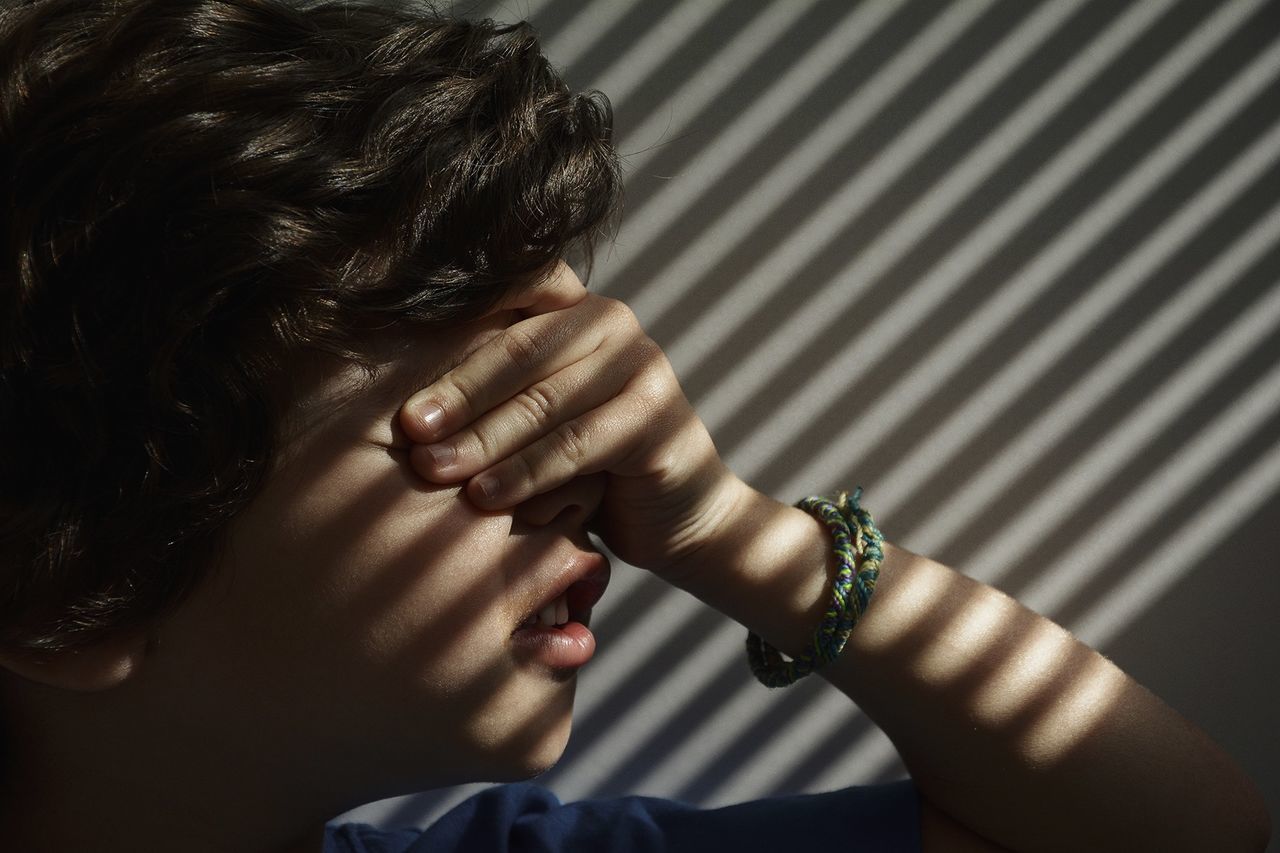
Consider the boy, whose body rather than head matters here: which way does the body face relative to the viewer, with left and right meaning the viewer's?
facing to the right of the viewer

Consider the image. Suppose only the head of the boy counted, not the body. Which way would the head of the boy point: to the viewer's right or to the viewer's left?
to the viewer's right
